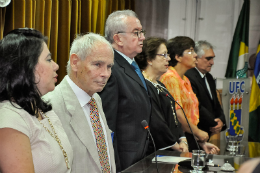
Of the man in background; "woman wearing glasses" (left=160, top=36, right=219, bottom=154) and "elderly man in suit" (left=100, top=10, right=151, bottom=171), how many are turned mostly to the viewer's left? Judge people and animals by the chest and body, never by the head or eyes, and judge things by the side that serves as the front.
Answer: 0

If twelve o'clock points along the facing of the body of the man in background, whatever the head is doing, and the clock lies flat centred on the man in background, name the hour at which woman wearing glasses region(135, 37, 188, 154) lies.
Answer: The woman wearing glasses is roughly at 2 o'clock from the man in background.

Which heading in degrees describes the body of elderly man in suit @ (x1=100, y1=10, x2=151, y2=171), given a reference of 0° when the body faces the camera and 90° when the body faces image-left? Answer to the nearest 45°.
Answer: approximately 315°

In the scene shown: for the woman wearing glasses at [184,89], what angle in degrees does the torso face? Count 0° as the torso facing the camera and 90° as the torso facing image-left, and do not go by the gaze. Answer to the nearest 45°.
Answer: approximately 315°

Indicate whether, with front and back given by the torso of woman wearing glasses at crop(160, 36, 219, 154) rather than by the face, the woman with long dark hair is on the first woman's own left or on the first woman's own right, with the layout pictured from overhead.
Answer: on the first woman's own right
